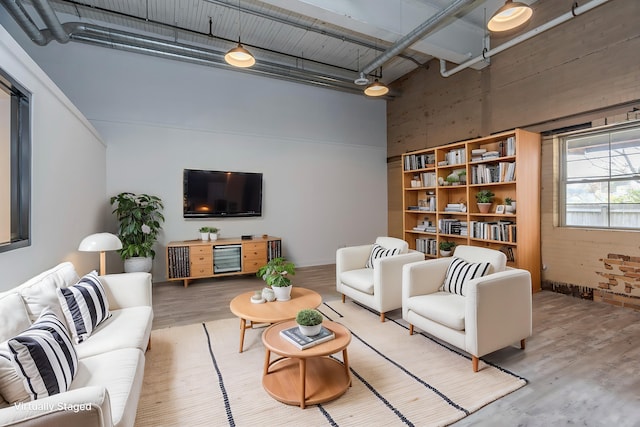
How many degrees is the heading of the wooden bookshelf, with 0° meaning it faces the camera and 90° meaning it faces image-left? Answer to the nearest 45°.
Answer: approximately 45°

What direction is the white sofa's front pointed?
to the viewer's right

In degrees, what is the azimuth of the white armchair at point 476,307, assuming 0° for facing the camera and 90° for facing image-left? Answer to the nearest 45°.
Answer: approximately 45°

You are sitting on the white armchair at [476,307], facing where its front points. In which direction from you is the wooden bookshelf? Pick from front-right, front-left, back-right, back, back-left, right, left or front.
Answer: back-right

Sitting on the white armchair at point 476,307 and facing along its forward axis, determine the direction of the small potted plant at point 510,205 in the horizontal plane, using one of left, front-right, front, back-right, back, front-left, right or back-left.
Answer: back-right

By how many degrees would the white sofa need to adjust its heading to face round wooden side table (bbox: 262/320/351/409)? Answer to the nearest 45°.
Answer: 0° — it already faces it

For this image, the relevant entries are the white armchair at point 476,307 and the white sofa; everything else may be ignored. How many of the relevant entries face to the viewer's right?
1

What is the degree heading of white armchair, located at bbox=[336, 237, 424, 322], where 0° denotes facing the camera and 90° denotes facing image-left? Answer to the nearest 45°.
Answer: approximately 45°
